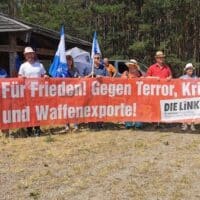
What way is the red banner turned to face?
toward the camera

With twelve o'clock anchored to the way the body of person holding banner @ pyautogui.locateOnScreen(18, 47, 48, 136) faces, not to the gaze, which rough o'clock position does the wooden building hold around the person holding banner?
The wooden building is roughly at 6 o'clock from the person holding banner.

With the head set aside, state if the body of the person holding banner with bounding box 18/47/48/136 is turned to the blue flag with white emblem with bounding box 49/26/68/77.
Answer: no

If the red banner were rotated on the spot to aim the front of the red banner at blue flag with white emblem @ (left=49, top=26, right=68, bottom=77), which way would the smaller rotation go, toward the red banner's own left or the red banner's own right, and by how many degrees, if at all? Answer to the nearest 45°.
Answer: approximately 135° to the red banner's own right

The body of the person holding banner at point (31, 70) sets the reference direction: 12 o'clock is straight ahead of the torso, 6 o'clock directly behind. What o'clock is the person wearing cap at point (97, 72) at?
The person wearing cap is roughly at 8 o'clock from the person holding banner.

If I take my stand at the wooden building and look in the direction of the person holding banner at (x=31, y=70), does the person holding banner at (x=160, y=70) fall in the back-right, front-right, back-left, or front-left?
front-left

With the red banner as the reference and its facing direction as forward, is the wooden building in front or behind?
behind

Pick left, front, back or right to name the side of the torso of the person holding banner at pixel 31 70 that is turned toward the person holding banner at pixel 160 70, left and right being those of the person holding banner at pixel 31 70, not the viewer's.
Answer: left

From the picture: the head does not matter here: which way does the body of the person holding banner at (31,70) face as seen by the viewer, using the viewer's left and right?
facing the viewer
